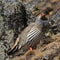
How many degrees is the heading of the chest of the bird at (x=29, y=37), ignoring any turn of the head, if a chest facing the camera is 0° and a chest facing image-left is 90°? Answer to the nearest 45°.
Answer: approximately 270°
